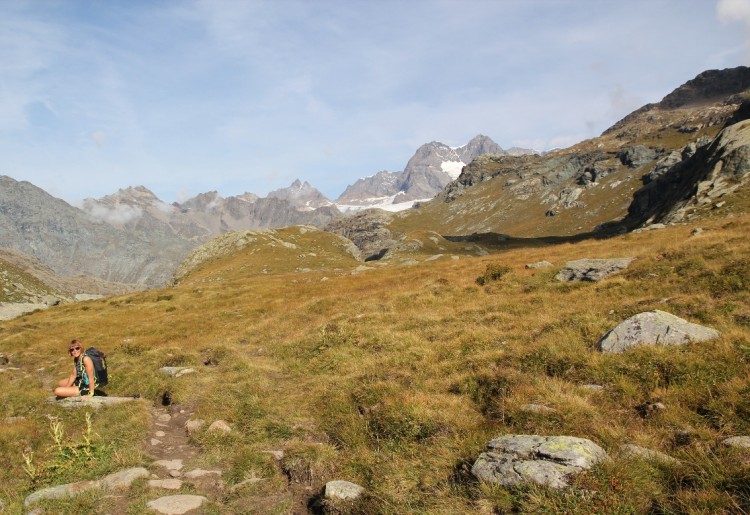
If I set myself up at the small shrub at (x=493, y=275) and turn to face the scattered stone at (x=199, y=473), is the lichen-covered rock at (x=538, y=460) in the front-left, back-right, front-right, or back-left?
front-left

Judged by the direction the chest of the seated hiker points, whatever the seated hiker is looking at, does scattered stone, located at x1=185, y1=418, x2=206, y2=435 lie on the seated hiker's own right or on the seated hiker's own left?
on the seated hiker's own left

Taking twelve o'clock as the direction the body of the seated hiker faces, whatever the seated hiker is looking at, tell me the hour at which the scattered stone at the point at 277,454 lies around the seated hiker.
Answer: The scattered stone is roughly at 10 o'clock from the seated hiker.

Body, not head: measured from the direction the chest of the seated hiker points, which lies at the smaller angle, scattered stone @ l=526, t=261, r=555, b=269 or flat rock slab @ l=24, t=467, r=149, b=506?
the flat rock slab

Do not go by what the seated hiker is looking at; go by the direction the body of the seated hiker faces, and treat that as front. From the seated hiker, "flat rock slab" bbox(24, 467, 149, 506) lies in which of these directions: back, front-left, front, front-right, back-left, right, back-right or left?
front-left

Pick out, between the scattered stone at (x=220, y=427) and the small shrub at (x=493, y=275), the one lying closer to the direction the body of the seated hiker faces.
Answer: the scattered stone

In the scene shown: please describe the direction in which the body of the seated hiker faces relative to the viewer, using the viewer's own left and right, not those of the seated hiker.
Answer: facing the viewer and to the left of the viewer

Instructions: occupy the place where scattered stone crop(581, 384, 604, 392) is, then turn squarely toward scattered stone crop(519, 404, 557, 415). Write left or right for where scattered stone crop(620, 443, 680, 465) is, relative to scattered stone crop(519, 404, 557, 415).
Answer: left

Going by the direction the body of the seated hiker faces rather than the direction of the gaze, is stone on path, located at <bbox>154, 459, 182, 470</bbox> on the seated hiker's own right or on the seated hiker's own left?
on the seated hiker's own left

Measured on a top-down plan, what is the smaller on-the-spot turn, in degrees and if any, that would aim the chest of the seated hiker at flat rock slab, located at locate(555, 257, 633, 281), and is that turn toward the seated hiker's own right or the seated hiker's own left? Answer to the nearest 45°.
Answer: approximately 135° to the seated hiker's own left

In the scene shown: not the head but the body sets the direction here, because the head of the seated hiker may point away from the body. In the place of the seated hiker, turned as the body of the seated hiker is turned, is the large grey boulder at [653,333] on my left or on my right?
on my left
